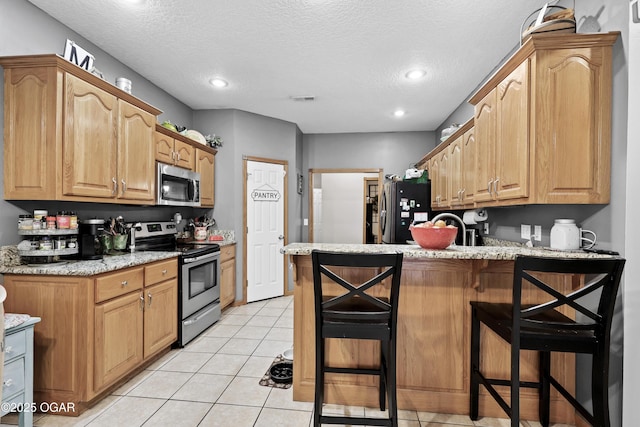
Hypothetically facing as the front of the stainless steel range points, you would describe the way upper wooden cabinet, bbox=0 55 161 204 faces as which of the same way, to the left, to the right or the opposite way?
the same way

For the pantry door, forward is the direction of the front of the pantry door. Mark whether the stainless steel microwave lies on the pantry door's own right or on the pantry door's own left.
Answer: on the pantry door's own right

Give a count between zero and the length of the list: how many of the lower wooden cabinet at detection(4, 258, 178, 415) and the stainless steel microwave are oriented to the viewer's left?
0

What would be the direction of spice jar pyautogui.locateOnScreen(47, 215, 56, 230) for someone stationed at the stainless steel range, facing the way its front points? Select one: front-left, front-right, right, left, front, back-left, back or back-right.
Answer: right

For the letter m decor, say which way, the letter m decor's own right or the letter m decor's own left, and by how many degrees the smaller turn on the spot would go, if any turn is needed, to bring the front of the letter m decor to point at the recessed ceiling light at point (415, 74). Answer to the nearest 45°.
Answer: approximately 45° to the letter m decor's own left

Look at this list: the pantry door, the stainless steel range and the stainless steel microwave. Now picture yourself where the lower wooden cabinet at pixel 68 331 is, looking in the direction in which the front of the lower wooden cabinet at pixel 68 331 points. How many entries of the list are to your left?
3

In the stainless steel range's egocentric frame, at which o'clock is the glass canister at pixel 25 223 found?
The glass canister is roughly at 3 o'clock from the stainless steel range.

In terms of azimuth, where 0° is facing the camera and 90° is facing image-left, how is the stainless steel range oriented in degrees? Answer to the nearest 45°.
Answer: approximately 315°

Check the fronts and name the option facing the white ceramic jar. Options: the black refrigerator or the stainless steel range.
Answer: the stainless steel range

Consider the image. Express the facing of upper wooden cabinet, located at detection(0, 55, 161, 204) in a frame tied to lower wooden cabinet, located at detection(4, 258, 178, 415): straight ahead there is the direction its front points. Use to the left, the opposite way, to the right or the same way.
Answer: the same way

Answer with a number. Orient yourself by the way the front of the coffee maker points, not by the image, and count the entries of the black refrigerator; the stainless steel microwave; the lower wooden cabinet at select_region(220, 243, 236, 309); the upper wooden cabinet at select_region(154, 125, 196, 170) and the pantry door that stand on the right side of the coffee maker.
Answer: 0

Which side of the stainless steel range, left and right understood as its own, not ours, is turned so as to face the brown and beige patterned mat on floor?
front

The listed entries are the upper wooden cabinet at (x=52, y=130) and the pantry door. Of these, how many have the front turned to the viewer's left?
0

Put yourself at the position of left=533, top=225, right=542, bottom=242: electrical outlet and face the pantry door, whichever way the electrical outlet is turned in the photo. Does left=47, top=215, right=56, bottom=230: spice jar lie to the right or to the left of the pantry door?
left

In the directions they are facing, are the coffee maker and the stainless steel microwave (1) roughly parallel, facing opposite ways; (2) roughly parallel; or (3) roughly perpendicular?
roughly parallel

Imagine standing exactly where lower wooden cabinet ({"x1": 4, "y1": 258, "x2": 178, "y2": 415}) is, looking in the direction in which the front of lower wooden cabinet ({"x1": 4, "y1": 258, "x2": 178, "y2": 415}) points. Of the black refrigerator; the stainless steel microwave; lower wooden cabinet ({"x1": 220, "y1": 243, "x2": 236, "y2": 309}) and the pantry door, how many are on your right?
0

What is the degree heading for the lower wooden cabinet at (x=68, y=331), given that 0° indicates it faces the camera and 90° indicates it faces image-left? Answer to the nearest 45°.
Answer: approximately 315°
